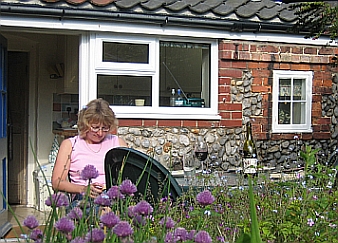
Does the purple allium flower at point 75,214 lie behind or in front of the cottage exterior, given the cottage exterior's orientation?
in front

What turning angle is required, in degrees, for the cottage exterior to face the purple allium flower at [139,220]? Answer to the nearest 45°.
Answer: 0° — it already faces it

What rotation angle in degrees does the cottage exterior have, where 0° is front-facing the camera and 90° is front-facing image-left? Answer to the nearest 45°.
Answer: approximately 0°

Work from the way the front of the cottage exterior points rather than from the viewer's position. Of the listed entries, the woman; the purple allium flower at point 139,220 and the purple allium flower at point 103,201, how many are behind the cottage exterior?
0

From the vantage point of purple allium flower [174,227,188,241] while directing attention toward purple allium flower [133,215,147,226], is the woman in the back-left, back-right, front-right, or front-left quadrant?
front-right

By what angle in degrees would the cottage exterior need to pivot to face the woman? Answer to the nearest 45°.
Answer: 0° — it already faces them

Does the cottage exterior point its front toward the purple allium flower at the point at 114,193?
yes

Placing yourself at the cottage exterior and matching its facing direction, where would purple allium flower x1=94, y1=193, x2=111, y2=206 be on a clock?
The purple allium flower is roughly at 12 o'clock from the cottage exterior.

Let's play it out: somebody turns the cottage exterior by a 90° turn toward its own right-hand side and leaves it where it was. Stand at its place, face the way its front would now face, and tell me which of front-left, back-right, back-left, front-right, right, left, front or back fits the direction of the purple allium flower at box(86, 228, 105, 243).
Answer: left

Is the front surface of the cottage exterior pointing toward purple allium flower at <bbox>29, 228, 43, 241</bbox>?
yes

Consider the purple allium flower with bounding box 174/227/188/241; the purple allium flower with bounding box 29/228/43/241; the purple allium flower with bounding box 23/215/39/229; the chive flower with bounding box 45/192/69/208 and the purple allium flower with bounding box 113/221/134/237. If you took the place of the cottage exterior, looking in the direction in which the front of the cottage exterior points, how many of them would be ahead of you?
5

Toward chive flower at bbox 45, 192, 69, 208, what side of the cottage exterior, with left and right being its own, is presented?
front

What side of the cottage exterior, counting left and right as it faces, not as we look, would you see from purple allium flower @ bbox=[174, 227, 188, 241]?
front

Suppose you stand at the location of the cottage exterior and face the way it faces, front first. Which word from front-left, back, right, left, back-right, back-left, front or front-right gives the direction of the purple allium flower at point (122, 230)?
front
